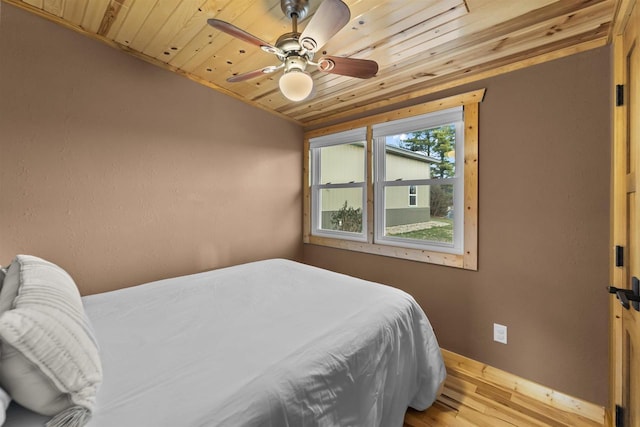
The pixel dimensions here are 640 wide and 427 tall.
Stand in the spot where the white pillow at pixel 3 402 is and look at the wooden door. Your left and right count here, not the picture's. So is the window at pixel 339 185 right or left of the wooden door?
left

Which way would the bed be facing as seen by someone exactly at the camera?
facing away from the viewer and to the right of the viewer
